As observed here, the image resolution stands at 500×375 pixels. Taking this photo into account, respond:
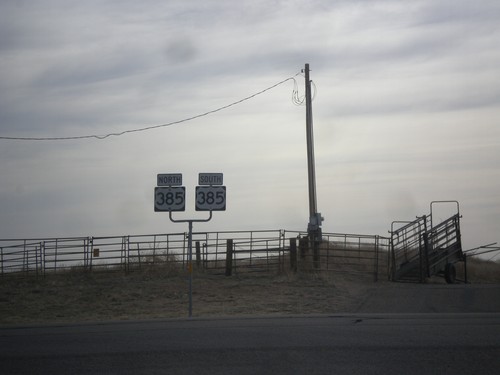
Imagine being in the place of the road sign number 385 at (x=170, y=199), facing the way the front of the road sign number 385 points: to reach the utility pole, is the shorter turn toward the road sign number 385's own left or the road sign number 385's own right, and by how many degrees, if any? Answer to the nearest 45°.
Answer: approximately 135° to the road sign number 385's own left

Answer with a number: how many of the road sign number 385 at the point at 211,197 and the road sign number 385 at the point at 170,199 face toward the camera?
2

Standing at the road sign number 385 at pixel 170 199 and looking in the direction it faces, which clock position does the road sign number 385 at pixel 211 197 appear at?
the road sign number 385 at pixel 211 197 is roughly at 9 o'clock from the road sign number 385 at pixel 170 199.

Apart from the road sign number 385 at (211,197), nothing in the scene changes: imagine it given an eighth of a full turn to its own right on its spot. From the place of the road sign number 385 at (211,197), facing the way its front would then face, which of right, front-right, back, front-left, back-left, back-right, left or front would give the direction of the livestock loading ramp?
back

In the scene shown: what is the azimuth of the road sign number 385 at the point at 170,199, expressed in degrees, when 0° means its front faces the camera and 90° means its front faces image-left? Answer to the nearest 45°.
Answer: approximately 0°

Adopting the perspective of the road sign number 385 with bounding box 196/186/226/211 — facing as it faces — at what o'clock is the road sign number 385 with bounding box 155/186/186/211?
the road sign number 385 with bounding box 155/186/186/211 is roughly at 3 o'clock from the road sign number 385 with bounding box 196/186/226/211.
